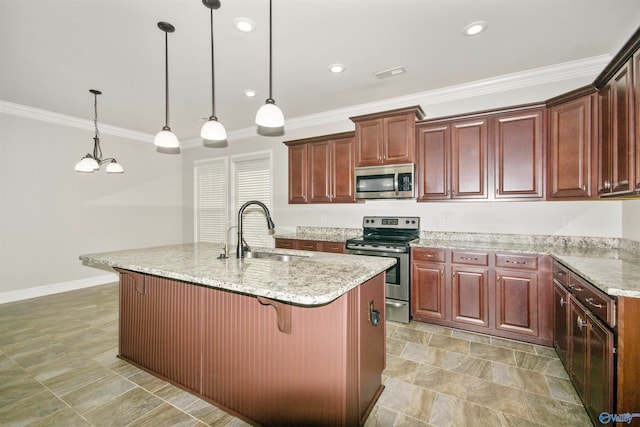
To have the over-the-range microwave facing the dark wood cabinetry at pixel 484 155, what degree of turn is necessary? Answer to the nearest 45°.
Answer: approximately 90° to its left

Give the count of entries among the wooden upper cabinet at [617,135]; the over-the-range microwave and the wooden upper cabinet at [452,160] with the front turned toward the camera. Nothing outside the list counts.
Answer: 2

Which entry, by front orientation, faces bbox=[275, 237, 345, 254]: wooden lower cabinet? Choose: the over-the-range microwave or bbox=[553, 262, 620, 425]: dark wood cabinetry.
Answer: the dark wood cabinetry

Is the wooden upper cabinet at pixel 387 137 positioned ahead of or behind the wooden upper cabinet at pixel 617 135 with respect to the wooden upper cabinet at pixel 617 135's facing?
ahead

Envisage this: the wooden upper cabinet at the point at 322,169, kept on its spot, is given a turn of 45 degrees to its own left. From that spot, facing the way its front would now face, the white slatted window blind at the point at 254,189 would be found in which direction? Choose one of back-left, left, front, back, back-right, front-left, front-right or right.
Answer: back-right

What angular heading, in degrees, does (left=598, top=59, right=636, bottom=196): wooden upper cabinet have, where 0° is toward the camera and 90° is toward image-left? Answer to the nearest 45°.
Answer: approximately 90°

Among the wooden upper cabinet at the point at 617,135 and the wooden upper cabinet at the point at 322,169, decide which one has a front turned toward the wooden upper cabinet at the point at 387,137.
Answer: the wooden upper cabinet at the point at 617,135

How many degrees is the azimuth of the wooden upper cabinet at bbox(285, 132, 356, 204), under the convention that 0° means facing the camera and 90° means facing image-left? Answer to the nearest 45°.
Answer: approximately 45°

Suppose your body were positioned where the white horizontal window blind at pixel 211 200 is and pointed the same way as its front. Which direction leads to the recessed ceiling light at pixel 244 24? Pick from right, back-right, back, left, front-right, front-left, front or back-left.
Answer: front-left

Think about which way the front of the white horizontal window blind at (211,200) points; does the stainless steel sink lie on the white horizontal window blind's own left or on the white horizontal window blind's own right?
on the white horizontal window blind's own left

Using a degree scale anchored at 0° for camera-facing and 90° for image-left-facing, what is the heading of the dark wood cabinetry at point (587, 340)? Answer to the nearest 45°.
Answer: approximately 90°

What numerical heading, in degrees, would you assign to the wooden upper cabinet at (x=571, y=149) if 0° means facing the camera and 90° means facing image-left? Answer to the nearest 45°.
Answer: approximately 45°

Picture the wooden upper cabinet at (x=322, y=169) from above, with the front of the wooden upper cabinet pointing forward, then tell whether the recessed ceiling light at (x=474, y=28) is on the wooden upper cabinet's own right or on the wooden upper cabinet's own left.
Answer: on the wooden upper cabinet's own left

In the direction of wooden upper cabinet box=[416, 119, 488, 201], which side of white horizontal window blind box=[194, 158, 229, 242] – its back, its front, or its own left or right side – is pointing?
left

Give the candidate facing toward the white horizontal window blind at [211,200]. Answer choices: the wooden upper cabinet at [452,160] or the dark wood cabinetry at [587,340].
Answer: the dark wood cabinetry

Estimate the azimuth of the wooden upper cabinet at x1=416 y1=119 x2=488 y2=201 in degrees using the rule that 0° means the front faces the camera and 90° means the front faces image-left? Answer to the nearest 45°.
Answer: approximately 0°
